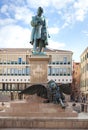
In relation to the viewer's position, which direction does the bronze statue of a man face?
facing the viewer
